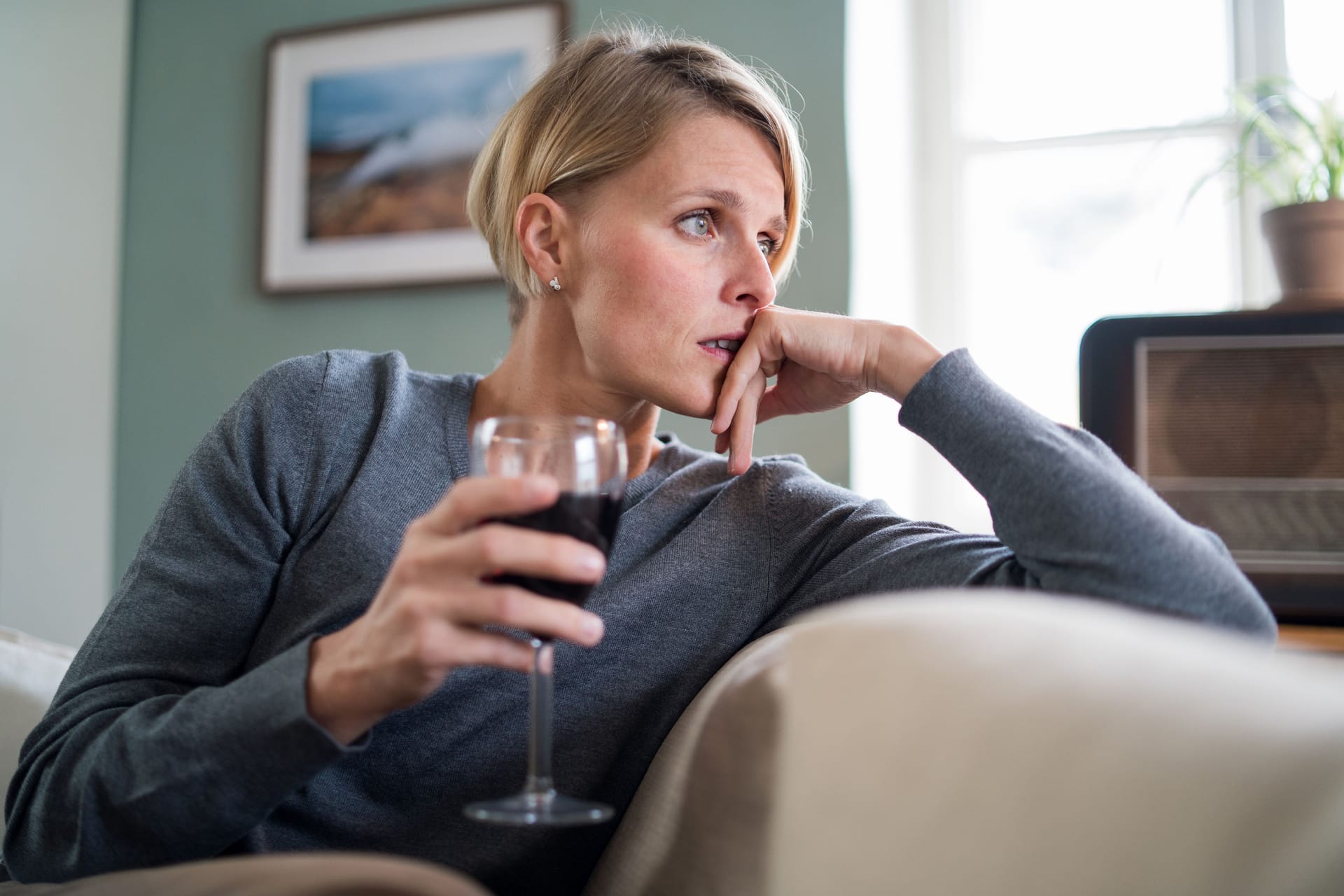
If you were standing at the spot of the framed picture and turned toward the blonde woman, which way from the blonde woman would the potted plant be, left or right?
left

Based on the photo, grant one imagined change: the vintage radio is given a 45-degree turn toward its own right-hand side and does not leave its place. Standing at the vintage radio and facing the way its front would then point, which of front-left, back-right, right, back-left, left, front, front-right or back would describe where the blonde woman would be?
front

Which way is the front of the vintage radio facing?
toward the camera

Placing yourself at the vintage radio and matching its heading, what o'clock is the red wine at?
The red wine is roughly at 1 o'clock from the vintage radio.

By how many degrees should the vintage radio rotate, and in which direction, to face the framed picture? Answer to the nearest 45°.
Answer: approximately 90° to its right
